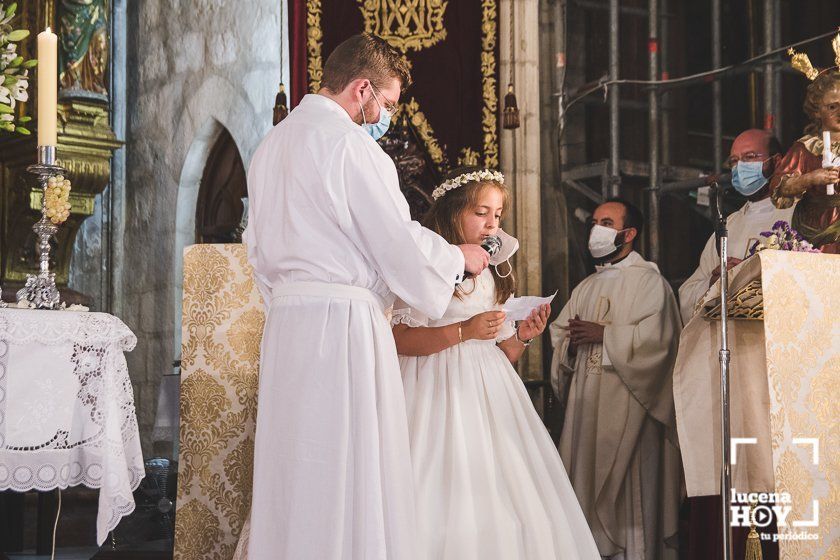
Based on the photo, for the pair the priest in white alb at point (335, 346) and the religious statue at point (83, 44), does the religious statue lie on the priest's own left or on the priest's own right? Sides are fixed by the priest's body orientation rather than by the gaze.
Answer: on the priest's own left

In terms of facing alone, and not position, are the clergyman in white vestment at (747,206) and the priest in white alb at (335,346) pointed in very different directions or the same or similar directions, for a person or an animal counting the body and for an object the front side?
very different directions

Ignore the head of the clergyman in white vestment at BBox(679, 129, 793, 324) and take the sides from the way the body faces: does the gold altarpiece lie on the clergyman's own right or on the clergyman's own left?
on the clergyman's own right

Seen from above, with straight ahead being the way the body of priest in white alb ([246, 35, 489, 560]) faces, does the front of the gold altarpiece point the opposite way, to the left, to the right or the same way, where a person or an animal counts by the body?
to the right

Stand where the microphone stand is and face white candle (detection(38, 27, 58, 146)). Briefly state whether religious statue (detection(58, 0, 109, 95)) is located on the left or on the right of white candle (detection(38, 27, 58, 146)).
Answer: right

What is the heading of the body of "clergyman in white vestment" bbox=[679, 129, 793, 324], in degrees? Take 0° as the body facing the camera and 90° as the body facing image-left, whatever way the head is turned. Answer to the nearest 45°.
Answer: approximately 45°

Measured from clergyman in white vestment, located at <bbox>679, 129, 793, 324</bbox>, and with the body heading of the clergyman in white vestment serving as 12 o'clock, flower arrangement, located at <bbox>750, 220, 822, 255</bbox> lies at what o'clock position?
The flower arrangement is roughly at 10 o'clock from the clergyman in white vestment.

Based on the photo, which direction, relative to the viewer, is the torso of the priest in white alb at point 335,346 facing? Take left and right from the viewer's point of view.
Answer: facing away from the viewer and to the right of the viewer

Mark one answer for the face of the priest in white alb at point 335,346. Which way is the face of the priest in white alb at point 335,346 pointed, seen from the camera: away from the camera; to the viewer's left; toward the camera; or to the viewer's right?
to the viewer's right

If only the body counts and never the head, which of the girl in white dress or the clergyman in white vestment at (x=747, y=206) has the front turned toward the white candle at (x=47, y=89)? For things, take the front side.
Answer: the clergyman in white vestment

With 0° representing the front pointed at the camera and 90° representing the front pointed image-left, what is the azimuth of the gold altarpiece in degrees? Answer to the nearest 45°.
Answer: approximately 315°

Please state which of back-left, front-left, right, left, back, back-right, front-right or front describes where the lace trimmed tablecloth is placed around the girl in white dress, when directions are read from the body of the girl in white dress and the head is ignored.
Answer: back-right

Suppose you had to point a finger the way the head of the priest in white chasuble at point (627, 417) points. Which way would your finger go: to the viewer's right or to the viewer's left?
to the viewer's left

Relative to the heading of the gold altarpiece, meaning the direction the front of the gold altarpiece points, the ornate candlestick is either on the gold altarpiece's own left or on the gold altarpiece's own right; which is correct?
on the gold altarpiece's own right
